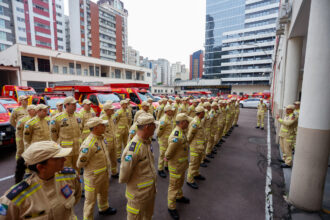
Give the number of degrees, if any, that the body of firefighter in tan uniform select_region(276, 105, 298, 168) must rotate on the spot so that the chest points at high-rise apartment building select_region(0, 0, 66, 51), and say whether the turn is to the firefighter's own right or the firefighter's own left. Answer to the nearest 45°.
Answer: approximately 45° to the firefighter's own right

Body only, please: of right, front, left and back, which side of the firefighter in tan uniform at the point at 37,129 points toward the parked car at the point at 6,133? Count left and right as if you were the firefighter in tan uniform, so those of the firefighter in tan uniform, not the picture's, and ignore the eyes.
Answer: back

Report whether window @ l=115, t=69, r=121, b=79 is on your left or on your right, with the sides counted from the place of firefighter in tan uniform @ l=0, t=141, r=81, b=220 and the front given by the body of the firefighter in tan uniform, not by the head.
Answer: on your left

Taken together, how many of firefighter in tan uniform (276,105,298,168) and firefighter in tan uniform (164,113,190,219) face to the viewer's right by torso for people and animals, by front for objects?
1

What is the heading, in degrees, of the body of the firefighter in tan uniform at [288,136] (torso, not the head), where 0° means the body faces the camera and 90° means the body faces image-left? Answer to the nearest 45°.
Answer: approximately 45°

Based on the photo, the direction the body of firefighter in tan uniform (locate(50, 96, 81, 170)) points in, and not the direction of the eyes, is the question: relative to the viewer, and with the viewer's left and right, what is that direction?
facing the viewer and to the right of the viewer

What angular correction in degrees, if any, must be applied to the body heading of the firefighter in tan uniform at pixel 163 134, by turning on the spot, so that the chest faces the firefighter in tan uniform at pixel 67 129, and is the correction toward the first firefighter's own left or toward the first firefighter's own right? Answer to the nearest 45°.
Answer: approximately 135° to the first firefighter's own right

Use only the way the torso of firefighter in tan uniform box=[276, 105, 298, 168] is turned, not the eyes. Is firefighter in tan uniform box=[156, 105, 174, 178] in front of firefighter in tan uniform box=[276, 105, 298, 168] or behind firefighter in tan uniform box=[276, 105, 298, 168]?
in front

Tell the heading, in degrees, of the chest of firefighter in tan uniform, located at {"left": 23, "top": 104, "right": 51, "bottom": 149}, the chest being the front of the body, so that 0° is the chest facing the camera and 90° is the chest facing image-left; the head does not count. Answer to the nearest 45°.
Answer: approximately 315°

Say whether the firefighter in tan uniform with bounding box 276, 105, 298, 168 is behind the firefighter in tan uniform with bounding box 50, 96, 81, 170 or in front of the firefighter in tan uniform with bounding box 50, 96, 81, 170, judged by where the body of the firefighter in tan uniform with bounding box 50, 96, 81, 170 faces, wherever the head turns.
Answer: in front

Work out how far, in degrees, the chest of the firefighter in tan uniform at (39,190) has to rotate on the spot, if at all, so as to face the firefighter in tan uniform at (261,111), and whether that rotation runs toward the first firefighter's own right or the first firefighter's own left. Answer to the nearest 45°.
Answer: approximately 45° to the first firefighter's own left
